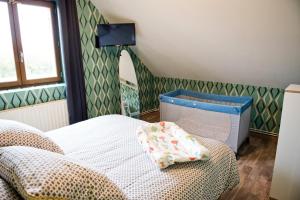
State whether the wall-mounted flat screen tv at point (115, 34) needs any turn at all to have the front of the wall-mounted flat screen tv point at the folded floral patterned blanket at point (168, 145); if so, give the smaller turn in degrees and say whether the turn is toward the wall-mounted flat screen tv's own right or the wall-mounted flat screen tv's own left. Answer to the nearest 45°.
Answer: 0° — it already faces it

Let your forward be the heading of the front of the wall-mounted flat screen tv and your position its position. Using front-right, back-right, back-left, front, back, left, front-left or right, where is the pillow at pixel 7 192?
front

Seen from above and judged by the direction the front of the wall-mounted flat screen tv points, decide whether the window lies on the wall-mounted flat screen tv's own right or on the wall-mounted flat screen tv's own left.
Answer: on the wall-mounted flat screen tv's own right

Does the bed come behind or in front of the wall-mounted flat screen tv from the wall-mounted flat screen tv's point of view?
in front

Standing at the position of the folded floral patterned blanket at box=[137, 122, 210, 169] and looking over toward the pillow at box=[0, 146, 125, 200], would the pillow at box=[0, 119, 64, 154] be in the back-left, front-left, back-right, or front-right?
front-right

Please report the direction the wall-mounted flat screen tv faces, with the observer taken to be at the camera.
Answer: facing the viewer

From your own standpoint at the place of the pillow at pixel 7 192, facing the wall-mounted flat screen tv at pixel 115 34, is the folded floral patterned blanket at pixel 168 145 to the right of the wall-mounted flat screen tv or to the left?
right

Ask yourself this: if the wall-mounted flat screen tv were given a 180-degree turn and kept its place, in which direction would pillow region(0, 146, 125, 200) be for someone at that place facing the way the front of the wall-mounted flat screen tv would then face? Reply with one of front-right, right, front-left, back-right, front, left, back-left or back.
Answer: back
